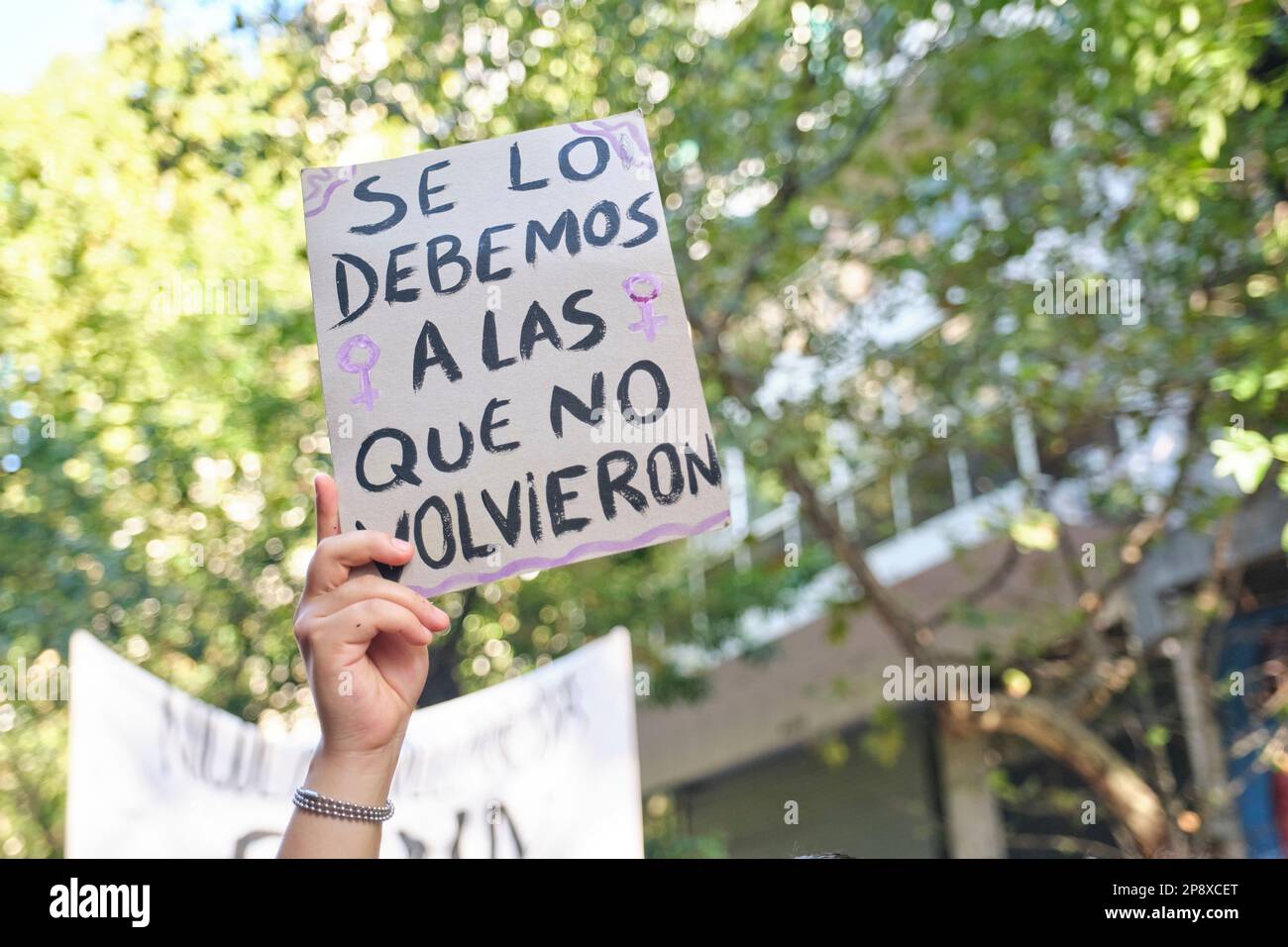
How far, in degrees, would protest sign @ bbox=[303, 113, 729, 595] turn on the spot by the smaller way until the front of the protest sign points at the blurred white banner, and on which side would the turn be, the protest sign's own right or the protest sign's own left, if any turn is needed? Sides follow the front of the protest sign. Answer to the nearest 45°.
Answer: approximately 180°

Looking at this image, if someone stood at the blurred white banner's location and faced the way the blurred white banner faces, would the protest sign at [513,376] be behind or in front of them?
in front

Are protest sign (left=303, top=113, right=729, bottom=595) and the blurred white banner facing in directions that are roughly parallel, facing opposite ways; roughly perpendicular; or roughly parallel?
roughly parallel

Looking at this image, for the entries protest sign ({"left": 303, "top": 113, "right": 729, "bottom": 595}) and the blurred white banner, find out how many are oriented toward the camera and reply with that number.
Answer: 2

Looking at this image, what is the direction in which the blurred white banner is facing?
toward the camera

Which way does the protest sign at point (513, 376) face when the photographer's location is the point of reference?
facing the viewer
